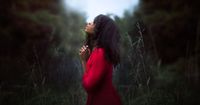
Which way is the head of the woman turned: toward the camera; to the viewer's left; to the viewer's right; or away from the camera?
to the viewer's left

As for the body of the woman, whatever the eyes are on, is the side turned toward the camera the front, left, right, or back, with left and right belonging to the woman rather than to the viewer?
left
